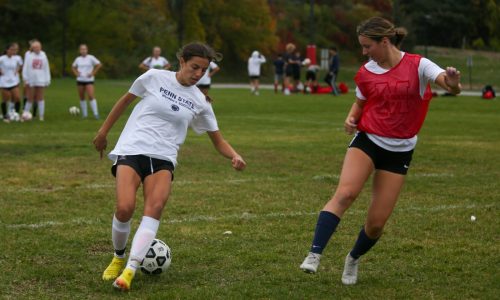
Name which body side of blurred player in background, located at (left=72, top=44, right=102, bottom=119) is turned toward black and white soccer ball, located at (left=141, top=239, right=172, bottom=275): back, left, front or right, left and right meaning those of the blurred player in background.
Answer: front

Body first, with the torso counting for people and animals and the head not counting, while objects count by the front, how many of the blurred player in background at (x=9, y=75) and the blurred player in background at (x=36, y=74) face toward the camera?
2

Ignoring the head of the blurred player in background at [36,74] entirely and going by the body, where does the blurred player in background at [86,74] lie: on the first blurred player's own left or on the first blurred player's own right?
on the first blurred player's own left

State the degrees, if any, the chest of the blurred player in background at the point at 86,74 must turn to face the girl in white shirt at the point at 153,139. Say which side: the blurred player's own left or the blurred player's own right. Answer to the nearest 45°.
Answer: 0° — they already face them

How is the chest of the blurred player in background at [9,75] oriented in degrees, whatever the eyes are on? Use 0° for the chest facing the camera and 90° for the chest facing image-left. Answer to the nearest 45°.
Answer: approximately 0°

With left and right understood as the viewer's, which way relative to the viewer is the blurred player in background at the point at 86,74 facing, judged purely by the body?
facing the viewer

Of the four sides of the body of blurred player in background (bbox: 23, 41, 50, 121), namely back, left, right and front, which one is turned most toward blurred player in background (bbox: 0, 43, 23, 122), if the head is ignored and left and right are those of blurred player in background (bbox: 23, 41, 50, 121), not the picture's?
right

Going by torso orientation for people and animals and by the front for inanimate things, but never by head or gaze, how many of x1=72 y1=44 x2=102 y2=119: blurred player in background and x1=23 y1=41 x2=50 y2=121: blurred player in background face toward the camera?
2

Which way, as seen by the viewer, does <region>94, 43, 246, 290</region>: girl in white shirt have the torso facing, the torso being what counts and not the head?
toward the camera

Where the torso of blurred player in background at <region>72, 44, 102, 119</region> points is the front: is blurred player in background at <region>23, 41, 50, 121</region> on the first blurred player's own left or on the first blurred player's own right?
on the first blurred player's own right

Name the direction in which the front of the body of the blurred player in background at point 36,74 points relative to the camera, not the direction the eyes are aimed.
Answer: toward the camera
